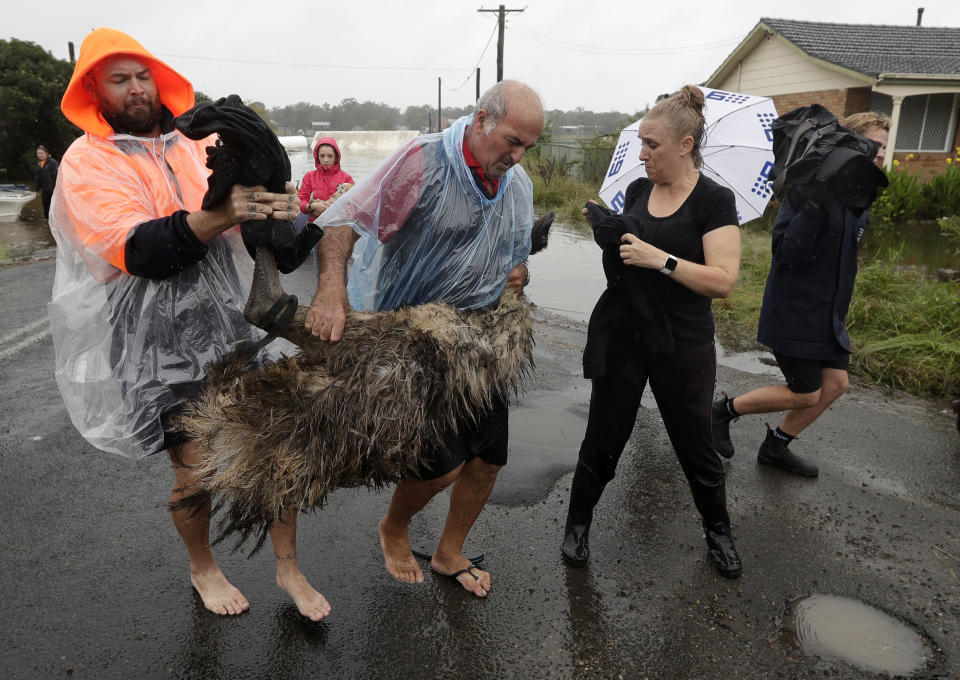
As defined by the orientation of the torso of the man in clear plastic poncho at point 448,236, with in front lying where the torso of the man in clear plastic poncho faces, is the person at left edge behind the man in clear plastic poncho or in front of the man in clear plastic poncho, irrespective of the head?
behind

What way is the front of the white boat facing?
to the viewer's right

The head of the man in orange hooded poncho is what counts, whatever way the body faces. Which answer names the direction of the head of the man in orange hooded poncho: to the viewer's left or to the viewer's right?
to the viewer's right

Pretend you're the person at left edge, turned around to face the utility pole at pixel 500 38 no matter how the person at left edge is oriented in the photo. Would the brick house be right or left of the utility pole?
right

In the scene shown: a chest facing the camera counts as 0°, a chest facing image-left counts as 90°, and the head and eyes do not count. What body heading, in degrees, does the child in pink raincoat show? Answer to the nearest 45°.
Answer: approximately 0°

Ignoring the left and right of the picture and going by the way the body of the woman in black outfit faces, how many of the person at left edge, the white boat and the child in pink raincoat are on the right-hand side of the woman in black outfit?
3

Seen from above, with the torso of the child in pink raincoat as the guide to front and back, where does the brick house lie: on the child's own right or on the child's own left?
on the child's own left

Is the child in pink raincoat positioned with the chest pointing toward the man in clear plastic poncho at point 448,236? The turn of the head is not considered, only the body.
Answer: yes
